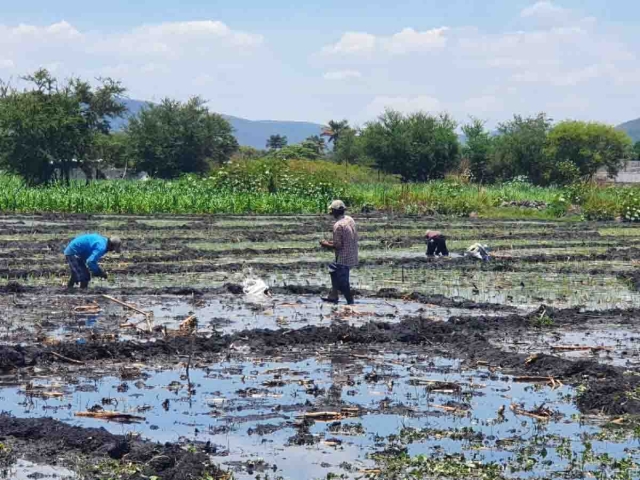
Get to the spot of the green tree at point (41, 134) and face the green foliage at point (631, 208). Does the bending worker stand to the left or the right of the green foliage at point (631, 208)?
right

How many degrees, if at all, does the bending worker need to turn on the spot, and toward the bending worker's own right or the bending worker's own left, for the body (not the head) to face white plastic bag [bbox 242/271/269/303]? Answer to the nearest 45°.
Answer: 0° — they already face it

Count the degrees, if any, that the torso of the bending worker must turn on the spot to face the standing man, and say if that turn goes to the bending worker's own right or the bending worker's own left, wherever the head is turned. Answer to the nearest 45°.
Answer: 0° — they already face them

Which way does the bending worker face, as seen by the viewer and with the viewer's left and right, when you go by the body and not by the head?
facing to the right of the viewer

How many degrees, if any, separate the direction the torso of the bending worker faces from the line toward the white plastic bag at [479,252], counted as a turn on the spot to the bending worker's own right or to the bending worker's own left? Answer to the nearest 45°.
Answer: approximately 45° to the bending worker's own left

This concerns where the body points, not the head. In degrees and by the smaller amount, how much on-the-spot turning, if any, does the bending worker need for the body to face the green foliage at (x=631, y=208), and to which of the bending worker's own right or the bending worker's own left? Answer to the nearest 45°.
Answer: approximately 45° to the bending worker's own left

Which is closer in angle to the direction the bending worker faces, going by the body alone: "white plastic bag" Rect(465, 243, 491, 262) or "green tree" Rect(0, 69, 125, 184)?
the white plastic bag

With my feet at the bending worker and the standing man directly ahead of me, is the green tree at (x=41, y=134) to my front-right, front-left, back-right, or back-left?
back-left
